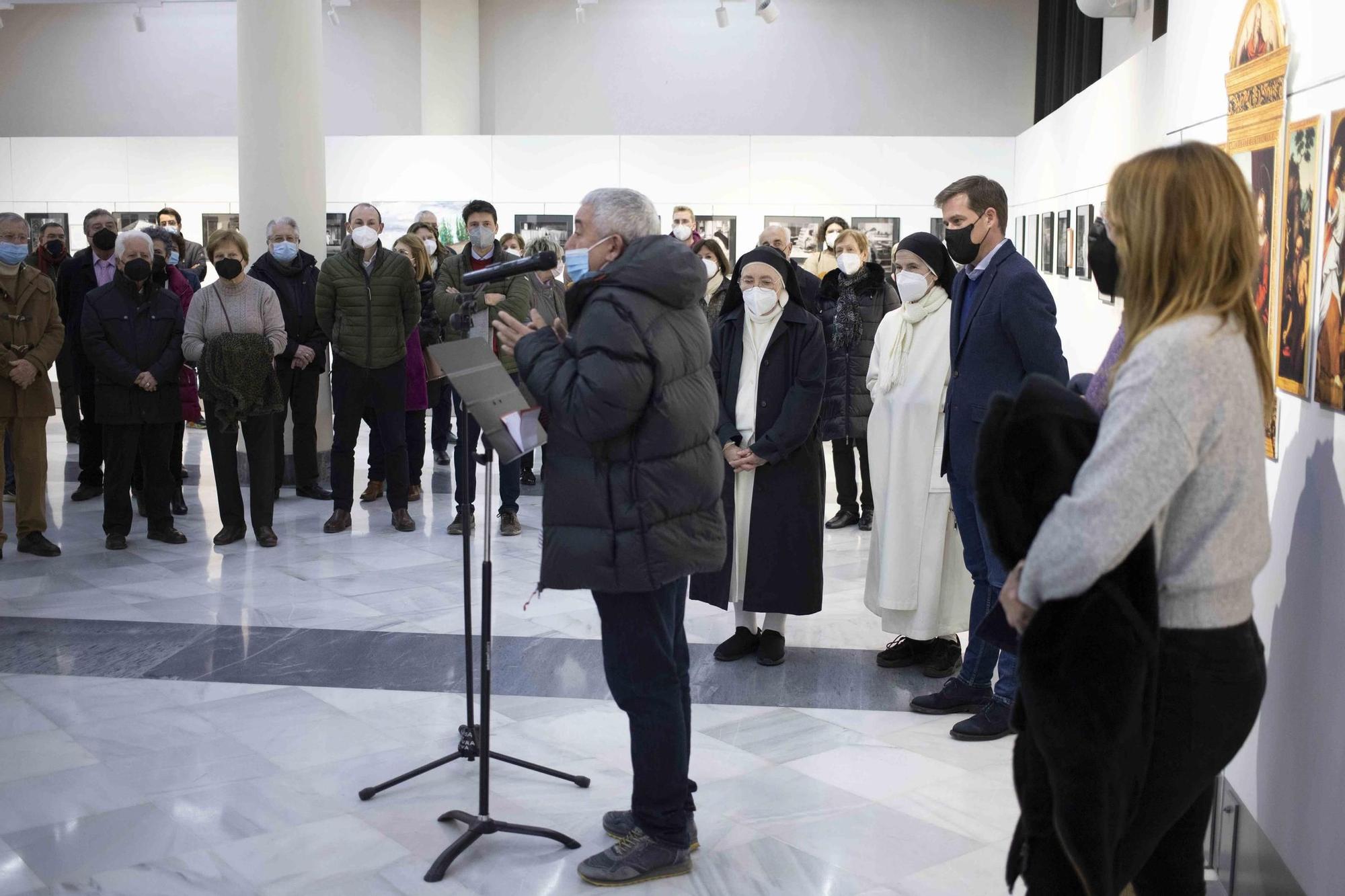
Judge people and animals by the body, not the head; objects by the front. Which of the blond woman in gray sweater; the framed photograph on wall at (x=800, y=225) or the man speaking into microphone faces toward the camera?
the framed photograph on wall

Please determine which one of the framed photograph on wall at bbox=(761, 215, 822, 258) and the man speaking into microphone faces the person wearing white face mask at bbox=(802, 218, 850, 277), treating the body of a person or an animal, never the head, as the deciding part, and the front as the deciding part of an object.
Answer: the framed photograph on wall

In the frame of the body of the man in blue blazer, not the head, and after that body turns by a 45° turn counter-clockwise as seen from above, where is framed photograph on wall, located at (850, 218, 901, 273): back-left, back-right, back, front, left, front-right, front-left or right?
back

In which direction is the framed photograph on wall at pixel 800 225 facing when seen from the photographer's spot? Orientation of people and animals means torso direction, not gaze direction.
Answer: facing the viewer

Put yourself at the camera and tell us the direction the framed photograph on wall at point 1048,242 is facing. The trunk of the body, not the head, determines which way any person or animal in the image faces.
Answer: facing the viewer and to the left of the viewer

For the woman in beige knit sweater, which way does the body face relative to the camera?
toward the camera

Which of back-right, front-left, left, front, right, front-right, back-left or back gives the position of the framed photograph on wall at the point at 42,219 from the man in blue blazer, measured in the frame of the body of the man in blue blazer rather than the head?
right

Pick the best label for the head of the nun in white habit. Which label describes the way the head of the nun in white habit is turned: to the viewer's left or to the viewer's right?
to the viewer's left

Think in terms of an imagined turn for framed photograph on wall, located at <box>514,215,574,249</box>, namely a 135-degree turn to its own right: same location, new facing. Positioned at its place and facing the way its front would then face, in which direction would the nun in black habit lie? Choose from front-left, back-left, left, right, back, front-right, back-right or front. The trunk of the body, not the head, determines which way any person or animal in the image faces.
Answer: back-left

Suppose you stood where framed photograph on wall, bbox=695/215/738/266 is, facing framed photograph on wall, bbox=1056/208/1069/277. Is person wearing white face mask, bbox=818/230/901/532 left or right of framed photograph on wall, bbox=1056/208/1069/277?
right

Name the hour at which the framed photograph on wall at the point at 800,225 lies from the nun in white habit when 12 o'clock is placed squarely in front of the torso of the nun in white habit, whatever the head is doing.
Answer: The framed photograph on wall is roughly at 4 o'clock from the nun in white habit.

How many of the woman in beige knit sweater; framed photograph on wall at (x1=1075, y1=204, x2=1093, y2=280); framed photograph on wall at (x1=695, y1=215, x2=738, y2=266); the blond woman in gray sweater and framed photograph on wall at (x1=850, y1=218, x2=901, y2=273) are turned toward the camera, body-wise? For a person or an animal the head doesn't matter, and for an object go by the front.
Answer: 3

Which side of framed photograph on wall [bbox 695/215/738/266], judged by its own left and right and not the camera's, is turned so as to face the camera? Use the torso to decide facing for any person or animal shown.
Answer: front

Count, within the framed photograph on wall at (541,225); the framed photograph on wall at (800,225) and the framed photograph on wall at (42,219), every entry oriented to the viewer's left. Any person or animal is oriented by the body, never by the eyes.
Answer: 0
